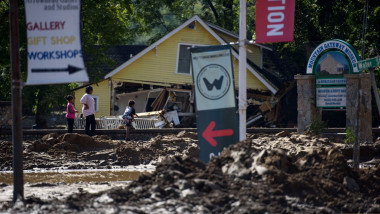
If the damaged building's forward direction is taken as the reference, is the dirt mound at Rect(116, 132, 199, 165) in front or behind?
in front

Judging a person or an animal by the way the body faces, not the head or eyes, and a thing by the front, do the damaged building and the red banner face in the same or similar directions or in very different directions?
same or similar directions

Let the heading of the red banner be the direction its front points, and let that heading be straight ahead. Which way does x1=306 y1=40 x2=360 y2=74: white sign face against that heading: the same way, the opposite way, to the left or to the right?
the same way

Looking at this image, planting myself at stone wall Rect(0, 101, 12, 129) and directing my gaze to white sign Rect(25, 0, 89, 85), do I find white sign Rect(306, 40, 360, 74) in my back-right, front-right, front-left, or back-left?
front-left

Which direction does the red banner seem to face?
toward the camera

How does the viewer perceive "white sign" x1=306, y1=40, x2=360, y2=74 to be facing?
facing the viewer

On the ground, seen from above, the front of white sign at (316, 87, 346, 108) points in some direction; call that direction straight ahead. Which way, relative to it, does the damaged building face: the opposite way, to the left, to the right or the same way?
the same way

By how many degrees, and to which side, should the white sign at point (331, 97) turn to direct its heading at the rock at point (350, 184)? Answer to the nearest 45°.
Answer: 0° — it already faces it

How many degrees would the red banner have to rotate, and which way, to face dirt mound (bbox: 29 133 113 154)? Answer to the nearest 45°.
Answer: approximately 135° to its right

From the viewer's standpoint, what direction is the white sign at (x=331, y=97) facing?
toward the camera

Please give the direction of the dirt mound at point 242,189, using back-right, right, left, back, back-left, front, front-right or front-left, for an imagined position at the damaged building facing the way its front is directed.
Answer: front

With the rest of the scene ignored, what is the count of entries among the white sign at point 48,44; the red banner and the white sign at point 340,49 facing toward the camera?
3
